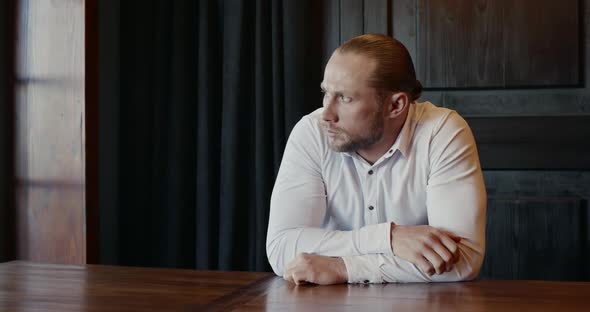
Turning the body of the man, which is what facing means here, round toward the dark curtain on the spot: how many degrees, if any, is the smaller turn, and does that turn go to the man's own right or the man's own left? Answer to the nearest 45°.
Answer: approximately 135° to the man's own right

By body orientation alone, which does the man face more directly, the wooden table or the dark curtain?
the wooden table

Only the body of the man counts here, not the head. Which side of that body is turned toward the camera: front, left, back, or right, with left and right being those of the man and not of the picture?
front
